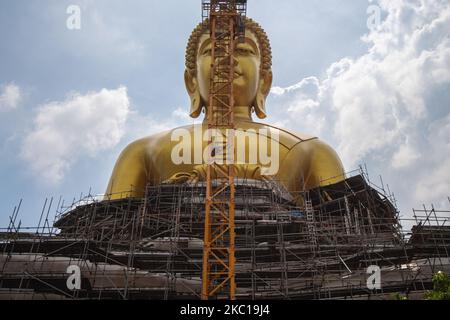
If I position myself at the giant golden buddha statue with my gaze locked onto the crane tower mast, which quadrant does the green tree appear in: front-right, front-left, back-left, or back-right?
front-left

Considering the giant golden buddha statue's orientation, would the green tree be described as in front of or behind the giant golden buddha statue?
in front

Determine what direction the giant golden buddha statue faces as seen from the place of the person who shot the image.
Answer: facing the viewer
